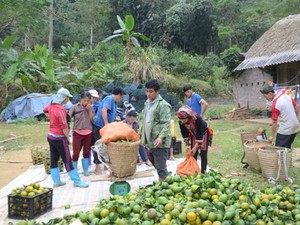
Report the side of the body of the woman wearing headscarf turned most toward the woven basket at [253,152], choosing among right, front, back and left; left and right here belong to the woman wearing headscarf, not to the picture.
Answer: back

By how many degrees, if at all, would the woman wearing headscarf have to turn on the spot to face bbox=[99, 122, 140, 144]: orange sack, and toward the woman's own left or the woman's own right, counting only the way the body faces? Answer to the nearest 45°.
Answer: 0° — they already face it

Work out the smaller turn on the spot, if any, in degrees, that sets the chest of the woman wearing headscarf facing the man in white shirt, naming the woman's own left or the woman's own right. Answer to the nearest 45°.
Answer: approximately 180°

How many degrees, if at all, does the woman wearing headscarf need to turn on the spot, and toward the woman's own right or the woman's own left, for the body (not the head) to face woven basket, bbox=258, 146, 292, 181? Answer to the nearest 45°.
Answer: approximately 180°

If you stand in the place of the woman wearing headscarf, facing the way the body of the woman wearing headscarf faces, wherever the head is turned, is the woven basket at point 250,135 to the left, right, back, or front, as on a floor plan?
back

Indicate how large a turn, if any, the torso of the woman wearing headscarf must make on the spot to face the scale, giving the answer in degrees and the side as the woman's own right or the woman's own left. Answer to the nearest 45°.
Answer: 0° — they already face it

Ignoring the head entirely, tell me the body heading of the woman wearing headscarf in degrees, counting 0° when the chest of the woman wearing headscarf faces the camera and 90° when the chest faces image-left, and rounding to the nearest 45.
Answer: approximately 45°

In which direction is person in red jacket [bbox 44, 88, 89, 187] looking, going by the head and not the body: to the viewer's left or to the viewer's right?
to the viewer's right

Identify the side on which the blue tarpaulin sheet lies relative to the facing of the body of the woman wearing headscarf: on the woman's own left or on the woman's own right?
on the woman's own right
